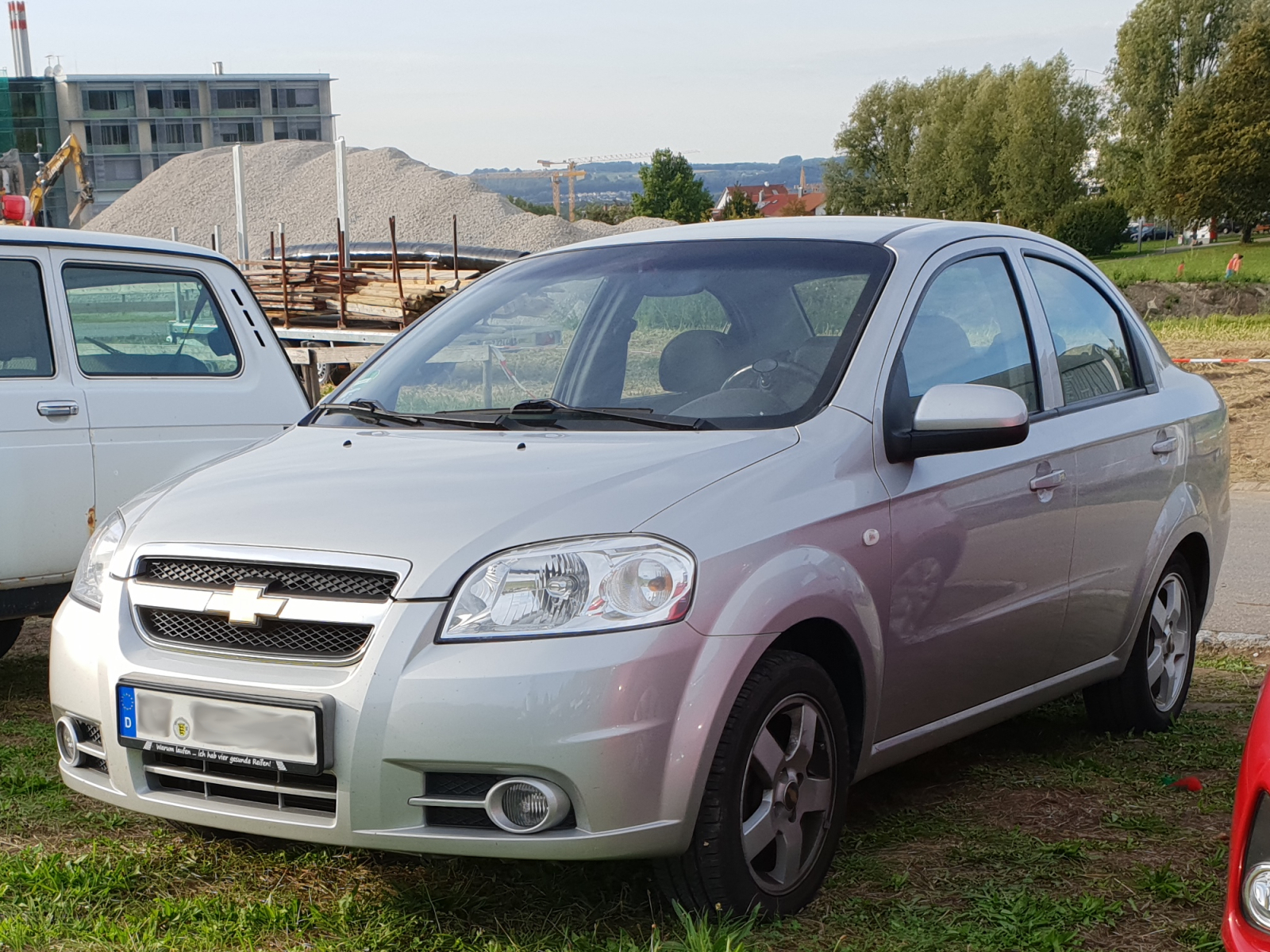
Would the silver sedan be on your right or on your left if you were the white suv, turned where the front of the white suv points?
on your left

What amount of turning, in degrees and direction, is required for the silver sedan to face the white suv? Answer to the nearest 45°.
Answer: approximately 90° to its right

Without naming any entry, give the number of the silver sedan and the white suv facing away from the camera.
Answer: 0

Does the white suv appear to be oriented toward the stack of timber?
no

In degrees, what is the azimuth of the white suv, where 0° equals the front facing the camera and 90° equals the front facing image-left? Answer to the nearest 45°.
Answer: approximately 90°

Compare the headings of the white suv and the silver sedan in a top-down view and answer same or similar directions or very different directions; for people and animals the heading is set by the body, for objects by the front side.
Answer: same or similar directions

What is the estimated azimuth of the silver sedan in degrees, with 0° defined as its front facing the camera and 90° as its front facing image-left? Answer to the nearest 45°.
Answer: approximately 45°

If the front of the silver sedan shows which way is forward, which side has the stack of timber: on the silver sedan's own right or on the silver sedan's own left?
on the silver sedan's own right
